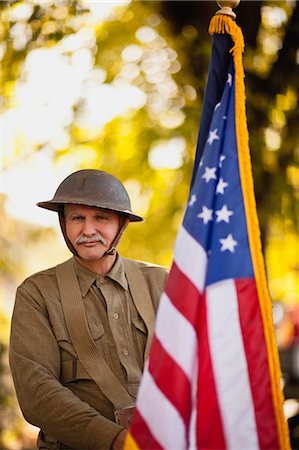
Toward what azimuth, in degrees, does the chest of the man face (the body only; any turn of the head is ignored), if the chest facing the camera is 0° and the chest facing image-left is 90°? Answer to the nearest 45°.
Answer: approximately 315°

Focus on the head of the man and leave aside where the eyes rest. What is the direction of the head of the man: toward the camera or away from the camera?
toward the camera

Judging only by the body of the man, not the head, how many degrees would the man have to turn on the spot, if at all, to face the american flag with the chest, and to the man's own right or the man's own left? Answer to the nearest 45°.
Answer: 0° — they already face it
